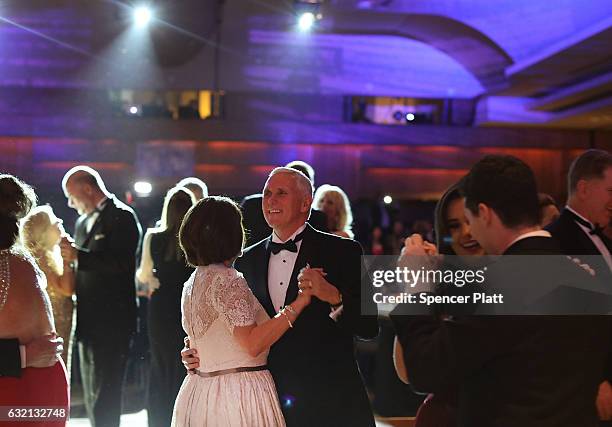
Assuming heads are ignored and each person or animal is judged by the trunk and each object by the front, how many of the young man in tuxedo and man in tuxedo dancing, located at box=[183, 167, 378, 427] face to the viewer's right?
0

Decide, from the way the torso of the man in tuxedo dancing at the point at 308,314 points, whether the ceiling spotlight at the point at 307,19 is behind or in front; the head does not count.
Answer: behind

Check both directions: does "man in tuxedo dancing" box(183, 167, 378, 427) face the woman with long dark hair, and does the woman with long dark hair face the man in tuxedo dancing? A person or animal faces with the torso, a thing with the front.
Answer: no

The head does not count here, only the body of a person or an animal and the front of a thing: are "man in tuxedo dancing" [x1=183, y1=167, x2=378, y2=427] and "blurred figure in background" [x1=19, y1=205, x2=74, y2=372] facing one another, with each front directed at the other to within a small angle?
no

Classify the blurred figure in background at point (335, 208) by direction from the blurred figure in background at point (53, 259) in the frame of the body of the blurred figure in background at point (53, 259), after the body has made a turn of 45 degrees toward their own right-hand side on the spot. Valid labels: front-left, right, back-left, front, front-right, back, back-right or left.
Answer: front-left

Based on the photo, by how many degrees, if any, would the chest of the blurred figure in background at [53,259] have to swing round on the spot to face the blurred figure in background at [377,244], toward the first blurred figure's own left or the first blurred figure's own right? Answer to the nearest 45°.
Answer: approximately 45° to the first blurred figure's own left

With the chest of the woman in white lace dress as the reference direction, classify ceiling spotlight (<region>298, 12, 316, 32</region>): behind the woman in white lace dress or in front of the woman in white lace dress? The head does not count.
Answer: in front

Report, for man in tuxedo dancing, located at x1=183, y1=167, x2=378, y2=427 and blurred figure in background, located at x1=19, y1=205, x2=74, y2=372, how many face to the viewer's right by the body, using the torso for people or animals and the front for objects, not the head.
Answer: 1

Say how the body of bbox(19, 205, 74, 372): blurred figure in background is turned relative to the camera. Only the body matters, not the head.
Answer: to the viewer's right

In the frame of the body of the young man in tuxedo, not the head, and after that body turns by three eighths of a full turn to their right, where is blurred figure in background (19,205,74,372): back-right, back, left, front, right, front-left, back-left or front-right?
back-left

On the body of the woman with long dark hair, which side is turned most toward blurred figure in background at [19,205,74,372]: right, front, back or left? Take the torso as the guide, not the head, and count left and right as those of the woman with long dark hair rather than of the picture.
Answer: back

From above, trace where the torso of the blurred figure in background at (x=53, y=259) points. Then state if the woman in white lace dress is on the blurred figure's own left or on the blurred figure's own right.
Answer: on the blurred figure's own right

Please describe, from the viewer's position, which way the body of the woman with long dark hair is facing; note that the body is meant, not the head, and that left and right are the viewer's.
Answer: facing the viewer and to the right of the viewer

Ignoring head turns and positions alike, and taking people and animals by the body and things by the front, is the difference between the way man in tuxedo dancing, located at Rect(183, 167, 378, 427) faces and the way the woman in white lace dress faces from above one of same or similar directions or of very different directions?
very different directions

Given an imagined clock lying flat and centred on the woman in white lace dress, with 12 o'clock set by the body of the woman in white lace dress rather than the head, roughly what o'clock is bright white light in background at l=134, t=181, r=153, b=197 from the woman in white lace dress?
The bright white light in background is roughly at 10 o'clock from the woman in white lace dress.

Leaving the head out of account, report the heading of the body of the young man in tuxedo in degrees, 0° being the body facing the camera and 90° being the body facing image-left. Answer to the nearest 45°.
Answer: approximately 135°

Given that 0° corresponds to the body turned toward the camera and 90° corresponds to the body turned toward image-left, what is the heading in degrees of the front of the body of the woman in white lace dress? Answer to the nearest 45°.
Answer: approximately 225°

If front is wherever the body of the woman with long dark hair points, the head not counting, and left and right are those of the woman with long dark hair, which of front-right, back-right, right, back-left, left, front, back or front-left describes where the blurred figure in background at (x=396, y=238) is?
back-left

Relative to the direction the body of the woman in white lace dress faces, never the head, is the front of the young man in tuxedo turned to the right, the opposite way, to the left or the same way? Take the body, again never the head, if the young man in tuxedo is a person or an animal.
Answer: to the left

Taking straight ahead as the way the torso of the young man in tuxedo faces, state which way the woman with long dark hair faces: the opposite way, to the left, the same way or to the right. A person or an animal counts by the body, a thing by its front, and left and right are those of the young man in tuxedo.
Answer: the opposite way

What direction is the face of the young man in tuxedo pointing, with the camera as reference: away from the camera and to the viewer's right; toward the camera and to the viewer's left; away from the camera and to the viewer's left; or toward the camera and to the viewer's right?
away from the camera and to the viewer's left
